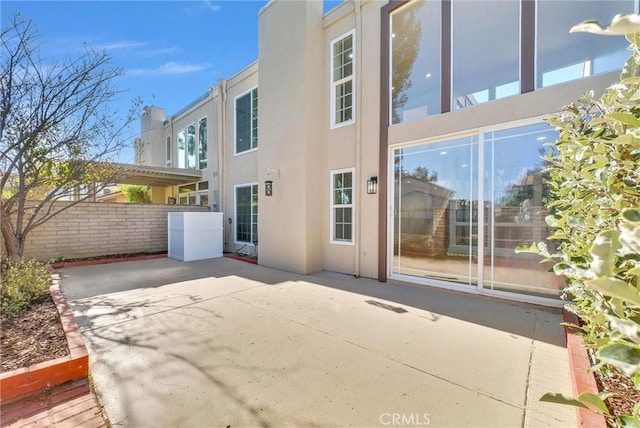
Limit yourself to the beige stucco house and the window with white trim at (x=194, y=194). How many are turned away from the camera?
0

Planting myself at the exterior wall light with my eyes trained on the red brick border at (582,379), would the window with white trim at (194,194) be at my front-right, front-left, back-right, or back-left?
back-right

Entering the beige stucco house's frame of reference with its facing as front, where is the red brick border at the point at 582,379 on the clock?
The red brick border is roughly at 10 o'clock from the beige stucco house.

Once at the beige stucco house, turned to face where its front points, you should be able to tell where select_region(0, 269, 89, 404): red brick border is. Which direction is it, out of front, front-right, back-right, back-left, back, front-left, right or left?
front

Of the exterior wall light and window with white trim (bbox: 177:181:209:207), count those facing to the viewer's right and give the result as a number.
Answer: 0

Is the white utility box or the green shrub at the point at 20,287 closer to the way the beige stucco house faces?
the green shrub

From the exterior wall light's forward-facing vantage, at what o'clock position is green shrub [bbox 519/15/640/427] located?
The green shrub is roughly at 10 o'clock from the exterior wall light.

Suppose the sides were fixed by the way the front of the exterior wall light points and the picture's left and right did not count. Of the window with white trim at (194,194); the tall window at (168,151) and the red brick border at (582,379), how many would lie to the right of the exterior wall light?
2

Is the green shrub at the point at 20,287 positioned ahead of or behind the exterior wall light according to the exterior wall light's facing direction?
ahead

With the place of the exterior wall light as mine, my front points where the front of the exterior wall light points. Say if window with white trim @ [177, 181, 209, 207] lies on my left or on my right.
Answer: on my right

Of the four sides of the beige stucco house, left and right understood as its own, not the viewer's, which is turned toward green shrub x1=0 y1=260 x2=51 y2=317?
front

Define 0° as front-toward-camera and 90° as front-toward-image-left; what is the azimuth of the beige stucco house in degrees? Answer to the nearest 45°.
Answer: approximately 45°

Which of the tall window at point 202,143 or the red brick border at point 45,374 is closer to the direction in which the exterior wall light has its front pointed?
the red brick border

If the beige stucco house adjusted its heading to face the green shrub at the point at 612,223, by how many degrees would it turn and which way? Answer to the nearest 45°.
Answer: approximately 45° to its left

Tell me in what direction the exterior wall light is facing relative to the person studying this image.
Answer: facing the viewer and to the left of the viewer
